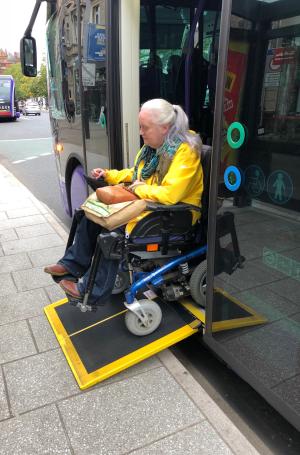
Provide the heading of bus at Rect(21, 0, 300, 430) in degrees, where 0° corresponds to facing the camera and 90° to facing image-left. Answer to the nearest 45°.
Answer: approximately 135°

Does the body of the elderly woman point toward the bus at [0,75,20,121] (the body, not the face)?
no

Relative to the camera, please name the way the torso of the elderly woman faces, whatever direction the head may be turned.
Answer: to the viewer's left

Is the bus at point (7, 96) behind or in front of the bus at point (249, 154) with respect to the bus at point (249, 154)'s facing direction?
in front
